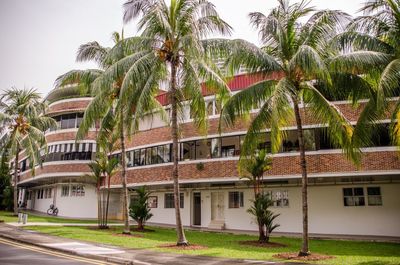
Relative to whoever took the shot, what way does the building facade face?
facing the viewer and to the left of the viewer

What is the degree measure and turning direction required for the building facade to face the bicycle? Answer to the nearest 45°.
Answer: approximately 90° to its right

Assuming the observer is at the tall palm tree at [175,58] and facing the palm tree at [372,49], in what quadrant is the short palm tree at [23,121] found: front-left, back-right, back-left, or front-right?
back-left

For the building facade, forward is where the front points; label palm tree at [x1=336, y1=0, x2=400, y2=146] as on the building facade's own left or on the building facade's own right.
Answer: on the building facade's own left

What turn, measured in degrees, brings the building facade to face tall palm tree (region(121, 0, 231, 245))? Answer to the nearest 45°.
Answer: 0° — it already faces it

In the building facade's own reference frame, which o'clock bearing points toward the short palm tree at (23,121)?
The short palm tree is roughly at 2 o'clock from the building facade.

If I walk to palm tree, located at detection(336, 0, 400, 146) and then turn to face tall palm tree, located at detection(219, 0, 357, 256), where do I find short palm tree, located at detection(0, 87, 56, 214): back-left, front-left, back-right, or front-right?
front-right

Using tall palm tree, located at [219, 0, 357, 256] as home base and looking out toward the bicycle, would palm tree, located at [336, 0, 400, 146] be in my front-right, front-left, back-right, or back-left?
back-right

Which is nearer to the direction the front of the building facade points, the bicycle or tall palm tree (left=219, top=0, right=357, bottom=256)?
the tall palm tree
